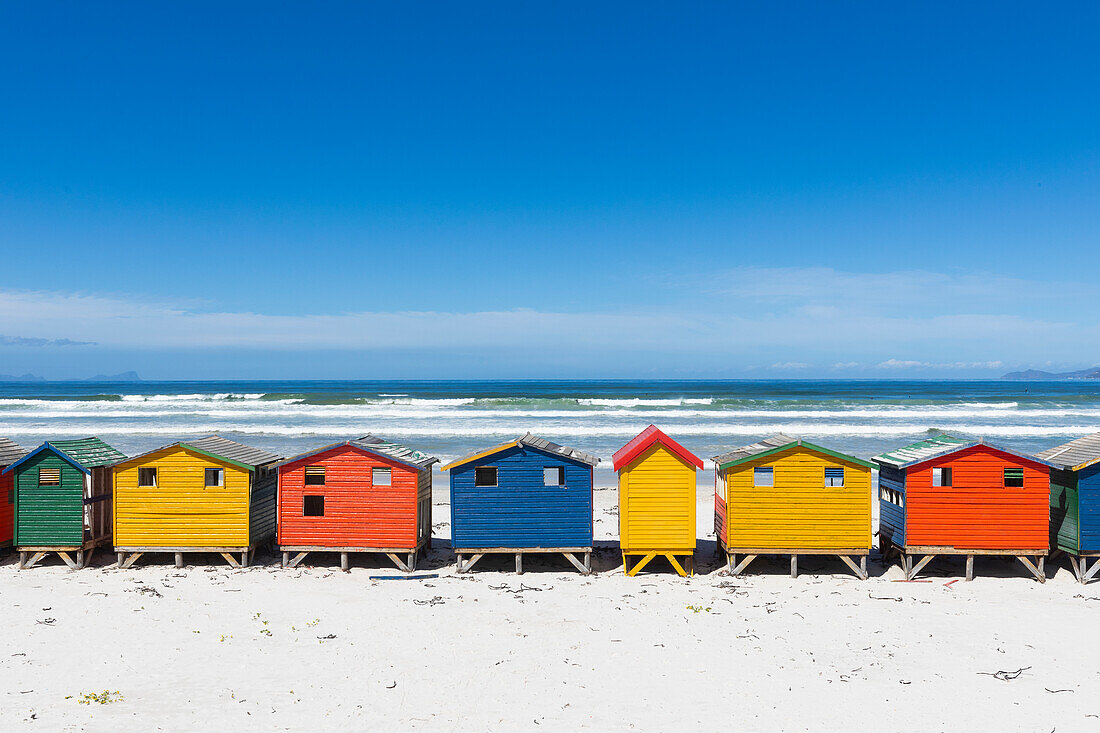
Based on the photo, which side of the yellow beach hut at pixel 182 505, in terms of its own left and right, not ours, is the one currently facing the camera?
back

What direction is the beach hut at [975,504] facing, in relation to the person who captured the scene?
facing away from the viewer

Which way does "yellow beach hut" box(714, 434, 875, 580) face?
away from the camera

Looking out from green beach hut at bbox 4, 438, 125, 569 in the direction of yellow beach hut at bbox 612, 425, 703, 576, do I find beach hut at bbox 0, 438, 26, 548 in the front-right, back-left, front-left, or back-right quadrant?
back-left

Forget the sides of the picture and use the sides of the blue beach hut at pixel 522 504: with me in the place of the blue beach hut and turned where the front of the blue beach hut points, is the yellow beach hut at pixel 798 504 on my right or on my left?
on my right

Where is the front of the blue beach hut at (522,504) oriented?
away from the camera

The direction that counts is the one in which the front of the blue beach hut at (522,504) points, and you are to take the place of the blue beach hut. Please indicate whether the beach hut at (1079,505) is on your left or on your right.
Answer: on your right

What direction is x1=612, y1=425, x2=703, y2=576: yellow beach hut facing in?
away from the camera
